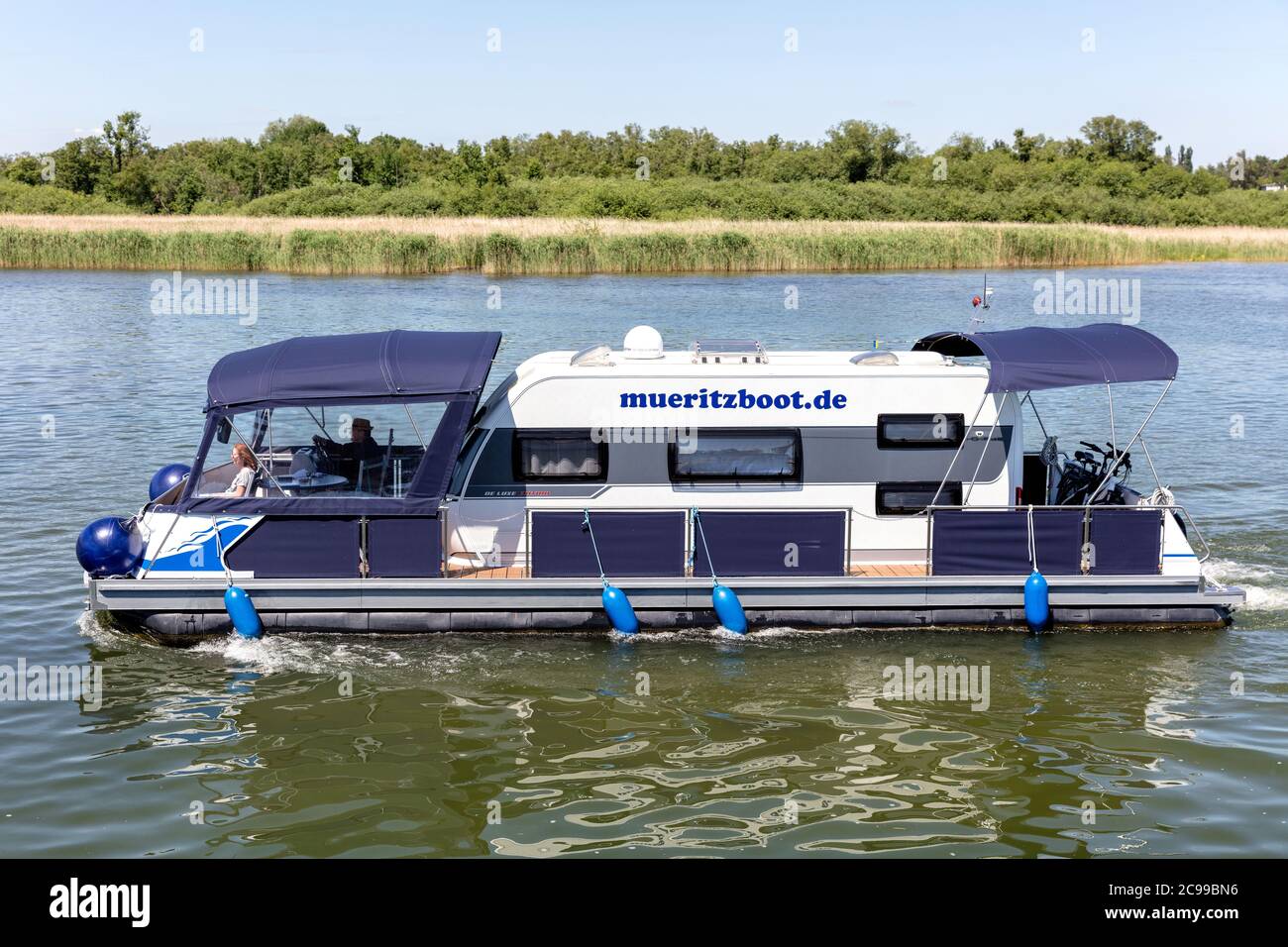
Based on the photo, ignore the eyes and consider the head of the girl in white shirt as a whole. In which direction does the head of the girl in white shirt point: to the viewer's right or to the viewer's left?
to the viewer's left

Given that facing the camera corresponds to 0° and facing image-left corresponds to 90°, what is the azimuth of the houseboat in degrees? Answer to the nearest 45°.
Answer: approximately 90°
